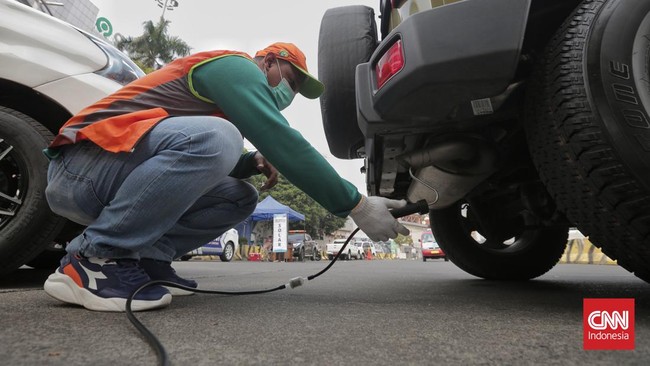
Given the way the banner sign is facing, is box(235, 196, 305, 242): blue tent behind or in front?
behind

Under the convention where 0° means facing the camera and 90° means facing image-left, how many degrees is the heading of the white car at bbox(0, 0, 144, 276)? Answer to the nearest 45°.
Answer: approximately 315°

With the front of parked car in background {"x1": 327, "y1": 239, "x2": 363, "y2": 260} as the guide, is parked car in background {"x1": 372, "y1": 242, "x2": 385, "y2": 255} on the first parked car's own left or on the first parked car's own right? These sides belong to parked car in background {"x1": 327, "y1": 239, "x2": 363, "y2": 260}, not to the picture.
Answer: on the first parked car's own left

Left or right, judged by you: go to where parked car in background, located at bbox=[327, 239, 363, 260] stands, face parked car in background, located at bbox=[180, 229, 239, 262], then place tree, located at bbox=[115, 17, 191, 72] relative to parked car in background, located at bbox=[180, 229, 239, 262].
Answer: right

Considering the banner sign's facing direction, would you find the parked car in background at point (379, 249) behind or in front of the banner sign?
behind

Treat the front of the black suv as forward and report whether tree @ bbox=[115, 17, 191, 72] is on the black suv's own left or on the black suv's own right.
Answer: on the black suv's own left

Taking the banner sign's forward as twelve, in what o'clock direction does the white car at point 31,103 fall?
The white car is roughly at 12 o'clock from the banner sign.

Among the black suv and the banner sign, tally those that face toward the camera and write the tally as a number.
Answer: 1

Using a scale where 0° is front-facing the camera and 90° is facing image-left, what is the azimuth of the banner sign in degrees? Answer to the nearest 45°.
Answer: approximately 0°

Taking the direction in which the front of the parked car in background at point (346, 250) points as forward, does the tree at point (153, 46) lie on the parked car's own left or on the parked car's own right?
on the parked car's own right
